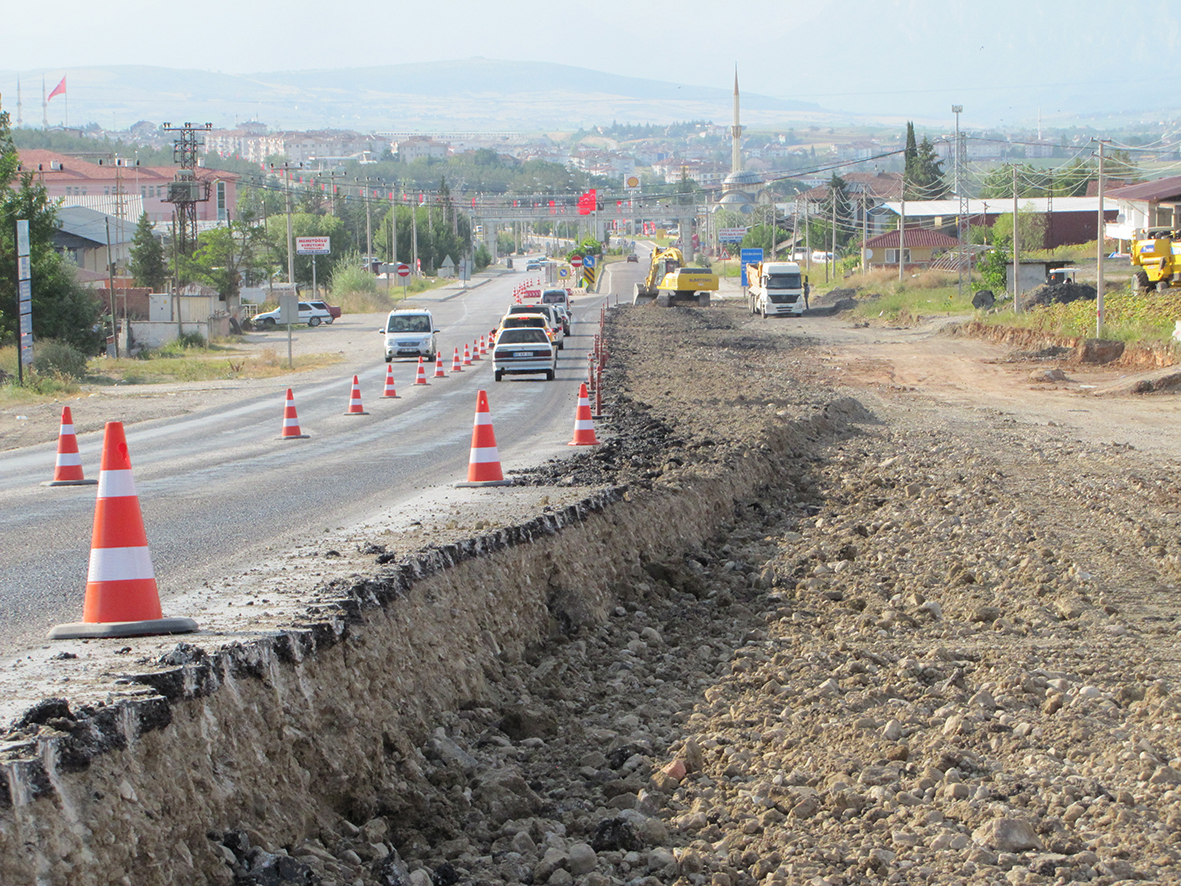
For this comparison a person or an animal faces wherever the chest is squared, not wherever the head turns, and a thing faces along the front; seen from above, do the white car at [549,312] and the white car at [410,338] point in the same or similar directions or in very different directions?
very different directions

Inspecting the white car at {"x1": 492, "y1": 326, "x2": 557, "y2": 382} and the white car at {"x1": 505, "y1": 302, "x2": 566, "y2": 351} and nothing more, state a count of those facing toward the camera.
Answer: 0

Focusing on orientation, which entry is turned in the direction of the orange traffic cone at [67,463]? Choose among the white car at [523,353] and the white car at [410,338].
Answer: the white car at [410,338]

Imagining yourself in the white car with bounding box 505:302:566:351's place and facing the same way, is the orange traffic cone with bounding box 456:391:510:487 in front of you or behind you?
behind

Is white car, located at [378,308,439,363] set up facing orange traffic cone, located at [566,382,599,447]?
yes

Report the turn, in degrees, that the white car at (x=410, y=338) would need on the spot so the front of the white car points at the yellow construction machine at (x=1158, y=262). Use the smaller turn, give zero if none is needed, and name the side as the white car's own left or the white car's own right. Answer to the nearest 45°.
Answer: approximately 90° to the white car's own left

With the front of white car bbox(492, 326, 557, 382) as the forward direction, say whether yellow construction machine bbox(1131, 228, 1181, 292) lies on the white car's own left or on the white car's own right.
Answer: on the white car's own right

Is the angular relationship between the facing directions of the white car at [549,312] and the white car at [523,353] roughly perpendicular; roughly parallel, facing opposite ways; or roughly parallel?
roughly parallel

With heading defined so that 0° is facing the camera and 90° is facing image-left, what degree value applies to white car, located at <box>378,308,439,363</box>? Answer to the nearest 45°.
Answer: approximately 0°

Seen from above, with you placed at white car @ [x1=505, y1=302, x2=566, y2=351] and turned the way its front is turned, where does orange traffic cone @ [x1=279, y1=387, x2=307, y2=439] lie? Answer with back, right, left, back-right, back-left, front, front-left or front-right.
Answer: back

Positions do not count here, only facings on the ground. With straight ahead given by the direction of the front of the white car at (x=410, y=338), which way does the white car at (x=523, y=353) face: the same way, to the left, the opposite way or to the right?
the opposite way

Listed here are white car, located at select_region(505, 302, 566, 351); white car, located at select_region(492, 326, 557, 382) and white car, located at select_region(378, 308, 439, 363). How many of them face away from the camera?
2

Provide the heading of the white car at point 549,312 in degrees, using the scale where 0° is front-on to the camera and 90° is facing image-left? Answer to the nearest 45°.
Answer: approximately 180°

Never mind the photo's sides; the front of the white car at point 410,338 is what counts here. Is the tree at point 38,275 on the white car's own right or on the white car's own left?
on the white car's own right

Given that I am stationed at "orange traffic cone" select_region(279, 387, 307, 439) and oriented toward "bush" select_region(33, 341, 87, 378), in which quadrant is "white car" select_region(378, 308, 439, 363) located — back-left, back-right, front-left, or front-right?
front-right

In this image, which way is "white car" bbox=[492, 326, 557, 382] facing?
away from the camera

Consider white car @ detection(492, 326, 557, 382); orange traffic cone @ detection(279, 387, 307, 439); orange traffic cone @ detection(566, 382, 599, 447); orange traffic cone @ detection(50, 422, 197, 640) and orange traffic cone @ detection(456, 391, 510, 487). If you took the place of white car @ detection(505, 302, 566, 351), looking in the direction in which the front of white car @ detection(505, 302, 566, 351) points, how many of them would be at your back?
5

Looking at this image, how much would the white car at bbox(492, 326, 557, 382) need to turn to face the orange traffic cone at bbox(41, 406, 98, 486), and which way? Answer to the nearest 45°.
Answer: approximately 180°
